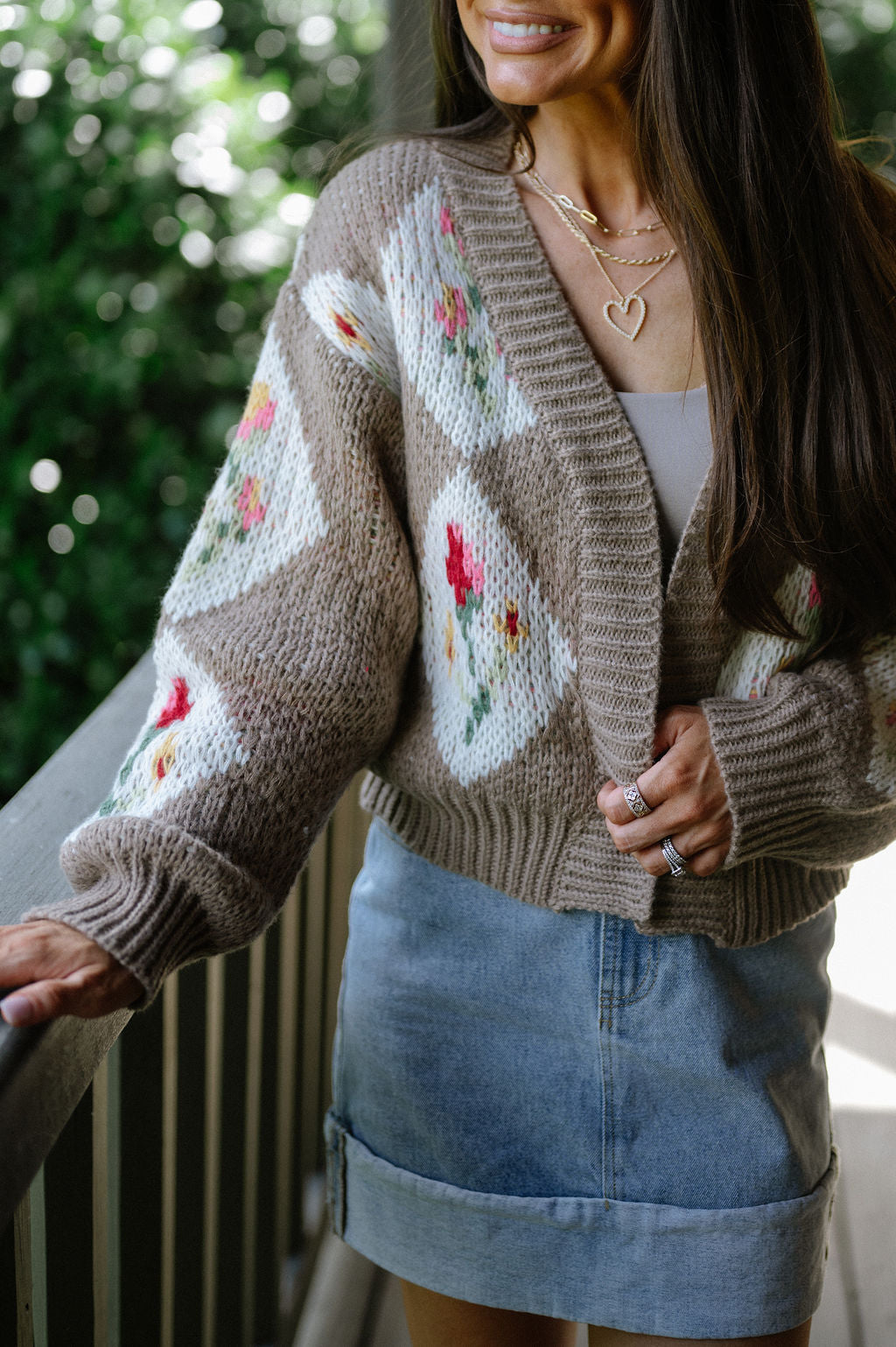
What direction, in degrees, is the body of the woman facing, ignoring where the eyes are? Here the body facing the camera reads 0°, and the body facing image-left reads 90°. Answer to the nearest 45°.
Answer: approximately 0°

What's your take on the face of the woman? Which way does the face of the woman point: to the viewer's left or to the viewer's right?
to the viewer's left
